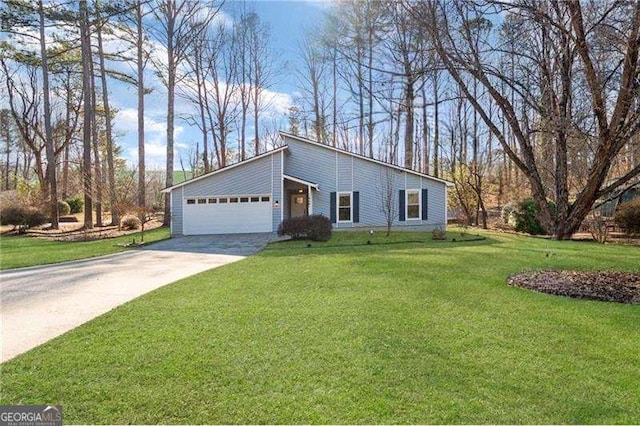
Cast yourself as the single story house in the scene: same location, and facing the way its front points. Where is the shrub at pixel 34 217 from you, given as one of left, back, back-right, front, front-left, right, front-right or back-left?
right

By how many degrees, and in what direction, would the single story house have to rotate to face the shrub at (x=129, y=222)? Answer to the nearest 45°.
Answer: approximately 90° to its right

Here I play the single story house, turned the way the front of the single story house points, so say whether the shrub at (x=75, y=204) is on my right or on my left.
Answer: on my right

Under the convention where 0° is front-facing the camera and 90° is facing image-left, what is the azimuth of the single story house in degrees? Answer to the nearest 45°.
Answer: approximately 0°

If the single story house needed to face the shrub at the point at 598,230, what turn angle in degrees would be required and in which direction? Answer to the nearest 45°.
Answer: approximately 90° to its left

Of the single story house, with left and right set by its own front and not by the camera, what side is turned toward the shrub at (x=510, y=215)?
left

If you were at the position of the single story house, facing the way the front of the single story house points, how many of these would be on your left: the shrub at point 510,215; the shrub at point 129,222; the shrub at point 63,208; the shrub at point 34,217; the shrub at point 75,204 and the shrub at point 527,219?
2

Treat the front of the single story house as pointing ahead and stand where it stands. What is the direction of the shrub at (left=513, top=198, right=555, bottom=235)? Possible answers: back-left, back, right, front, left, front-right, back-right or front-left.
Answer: left

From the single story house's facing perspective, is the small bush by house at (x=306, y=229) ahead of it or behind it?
ahead

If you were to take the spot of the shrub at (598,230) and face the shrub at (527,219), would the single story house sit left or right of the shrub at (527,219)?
left

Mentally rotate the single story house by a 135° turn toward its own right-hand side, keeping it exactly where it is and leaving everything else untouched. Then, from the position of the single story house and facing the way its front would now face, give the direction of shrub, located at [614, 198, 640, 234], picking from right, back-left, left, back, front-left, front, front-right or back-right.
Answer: back-right
